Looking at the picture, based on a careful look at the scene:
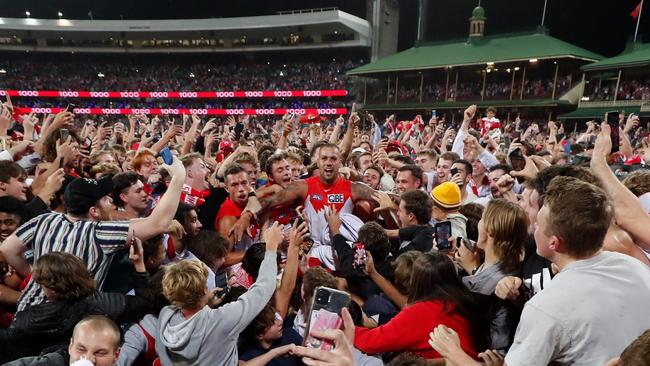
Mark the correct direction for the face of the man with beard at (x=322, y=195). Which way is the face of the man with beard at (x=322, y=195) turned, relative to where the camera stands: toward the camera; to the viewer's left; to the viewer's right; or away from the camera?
toward the camera

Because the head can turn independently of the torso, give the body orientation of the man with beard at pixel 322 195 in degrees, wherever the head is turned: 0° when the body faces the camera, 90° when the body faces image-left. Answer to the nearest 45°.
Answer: approximately 0°
